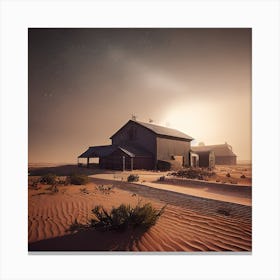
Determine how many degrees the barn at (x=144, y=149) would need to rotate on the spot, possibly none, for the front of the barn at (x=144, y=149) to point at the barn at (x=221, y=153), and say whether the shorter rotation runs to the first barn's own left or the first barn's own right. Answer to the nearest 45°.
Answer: approximately 180°

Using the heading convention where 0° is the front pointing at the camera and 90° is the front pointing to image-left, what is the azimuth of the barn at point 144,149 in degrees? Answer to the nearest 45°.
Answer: approximately 45°

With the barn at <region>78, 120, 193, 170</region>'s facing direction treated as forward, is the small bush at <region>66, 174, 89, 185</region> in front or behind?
in front

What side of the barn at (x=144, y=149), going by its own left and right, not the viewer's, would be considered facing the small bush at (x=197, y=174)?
left

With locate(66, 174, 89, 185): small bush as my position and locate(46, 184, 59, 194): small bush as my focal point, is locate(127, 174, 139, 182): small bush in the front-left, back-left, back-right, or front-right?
back-left

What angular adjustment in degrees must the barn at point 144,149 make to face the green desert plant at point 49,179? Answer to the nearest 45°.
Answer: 0° — it already faces it

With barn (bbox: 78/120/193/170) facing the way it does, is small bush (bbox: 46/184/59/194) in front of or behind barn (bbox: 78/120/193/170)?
in front

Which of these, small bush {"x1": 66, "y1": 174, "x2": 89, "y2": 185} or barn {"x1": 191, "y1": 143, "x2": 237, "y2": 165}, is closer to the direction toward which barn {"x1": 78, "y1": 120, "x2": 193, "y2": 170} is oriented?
the small bush

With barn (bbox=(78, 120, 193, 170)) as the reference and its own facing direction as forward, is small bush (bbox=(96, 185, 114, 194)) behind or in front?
in front
